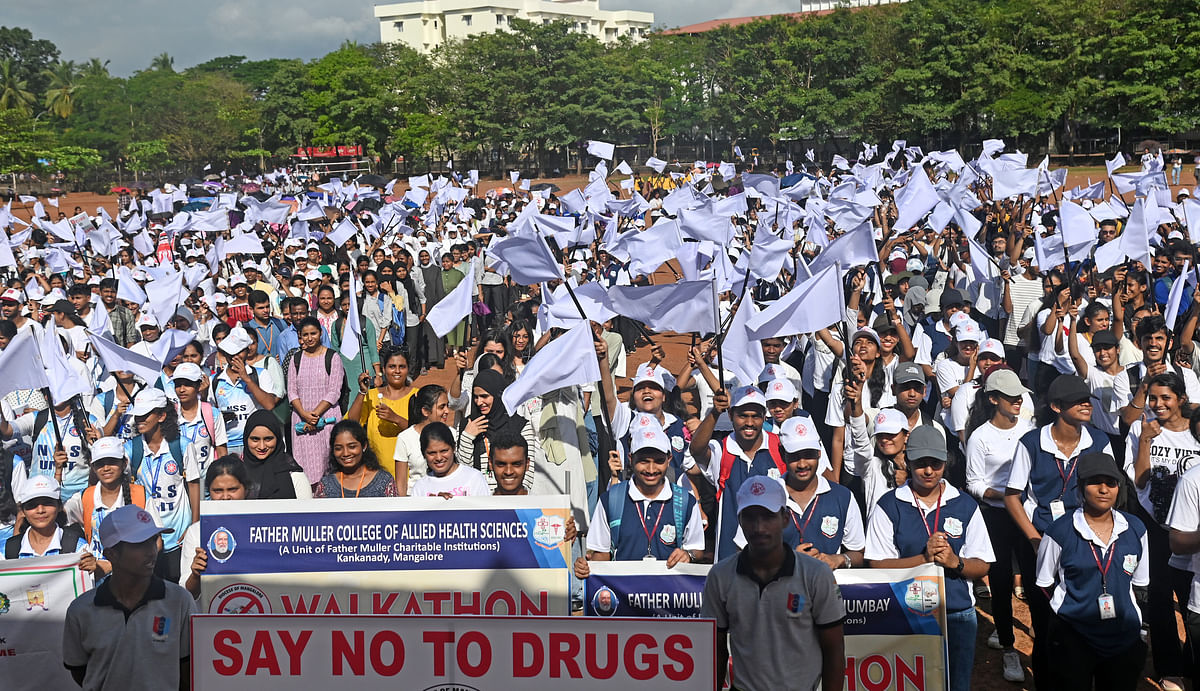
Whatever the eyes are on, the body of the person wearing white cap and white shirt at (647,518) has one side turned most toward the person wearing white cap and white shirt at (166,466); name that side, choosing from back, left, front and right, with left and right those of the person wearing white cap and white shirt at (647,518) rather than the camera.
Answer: right

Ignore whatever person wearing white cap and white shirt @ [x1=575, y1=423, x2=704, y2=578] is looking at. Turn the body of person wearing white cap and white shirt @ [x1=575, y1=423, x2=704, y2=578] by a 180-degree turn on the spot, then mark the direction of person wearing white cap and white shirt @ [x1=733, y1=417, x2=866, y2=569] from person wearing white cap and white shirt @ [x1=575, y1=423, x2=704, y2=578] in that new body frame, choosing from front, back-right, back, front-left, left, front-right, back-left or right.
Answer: right

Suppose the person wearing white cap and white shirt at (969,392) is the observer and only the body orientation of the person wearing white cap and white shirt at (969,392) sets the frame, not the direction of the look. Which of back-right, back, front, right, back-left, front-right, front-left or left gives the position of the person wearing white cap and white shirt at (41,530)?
front-right

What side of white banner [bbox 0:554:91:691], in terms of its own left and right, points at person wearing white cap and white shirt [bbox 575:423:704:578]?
left

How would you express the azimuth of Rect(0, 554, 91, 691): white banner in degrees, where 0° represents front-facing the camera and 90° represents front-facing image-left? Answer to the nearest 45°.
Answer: approximately 0°

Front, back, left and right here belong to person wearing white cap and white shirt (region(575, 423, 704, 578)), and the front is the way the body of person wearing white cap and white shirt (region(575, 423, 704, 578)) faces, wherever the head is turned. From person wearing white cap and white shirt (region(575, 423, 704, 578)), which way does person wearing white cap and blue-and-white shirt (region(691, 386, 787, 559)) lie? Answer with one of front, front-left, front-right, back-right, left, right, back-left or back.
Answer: back-left

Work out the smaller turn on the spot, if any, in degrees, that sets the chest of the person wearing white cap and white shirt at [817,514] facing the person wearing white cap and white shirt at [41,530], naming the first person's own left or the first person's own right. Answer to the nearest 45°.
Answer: approximately 90° to the first person's own right
